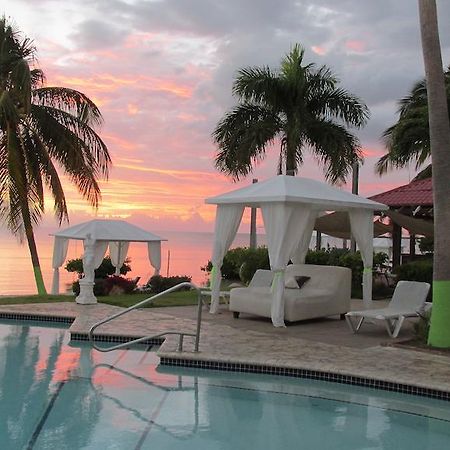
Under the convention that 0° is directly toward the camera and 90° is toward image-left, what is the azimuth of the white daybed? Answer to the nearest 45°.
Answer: approximately 45°

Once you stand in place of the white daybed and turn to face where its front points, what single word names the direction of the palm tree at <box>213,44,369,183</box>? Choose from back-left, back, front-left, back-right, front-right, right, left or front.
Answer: back-right

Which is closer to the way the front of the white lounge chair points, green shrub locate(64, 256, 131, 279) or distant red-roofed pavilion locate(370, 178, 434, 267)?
the green shrub

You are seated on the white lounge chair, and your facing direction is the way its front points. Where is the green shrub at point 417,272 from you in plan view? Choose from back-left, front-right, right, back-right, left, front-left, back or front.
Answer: back-right

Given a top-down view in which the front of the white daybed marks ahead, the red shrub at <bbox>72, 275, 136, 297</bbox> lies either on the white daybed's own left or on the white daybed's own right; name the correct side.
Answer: on the white daybed's own right

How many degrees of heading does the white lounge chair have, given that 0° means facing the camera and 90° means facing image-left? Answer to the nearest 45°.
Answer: approximately 45°

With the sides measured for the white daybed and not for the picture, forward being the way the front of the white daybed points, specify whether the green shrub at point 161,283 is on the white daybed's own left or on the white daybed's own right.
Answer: on the white daybed's own right

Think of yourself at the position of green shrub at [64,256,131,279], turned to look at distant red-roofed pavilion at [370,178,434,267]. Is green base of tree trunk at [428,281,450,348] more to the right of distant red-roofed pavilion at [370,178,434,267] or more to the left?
right
